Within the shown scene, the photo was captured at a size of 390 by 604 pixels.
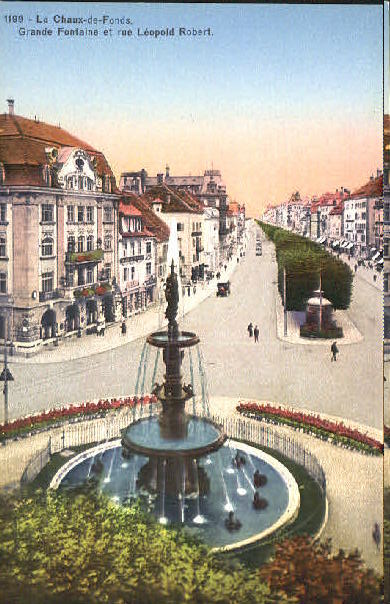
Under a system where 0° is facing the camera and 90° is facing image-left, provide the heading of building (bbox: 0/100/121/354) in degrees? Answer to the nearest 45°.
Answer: approximately 315°

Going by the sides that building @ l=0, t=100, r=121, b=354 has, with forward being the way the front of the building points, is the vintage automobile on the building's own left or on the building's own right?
on the building's own left

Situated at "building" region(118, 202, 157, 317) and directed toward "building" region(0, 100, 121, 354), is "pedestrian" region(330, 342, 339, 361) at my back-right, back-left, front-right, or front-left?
front-left

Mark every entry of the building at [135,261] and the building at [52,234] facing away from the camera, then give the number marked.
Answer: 0

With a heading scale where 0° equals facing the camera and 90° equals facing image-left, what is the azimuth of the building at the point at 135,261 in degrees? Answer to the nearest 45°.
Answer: approximately 315°

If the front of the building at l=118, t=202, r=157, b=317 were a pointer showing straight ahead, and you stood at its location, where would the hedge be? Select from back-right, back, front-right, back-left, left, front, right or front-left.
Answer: front-left

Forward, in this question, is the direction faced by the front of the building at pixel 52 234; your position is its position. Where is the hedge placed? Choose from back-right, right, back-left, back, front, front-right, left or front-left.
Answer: front-left

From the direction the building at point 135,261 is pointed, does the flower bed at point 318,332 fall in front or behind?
in front
